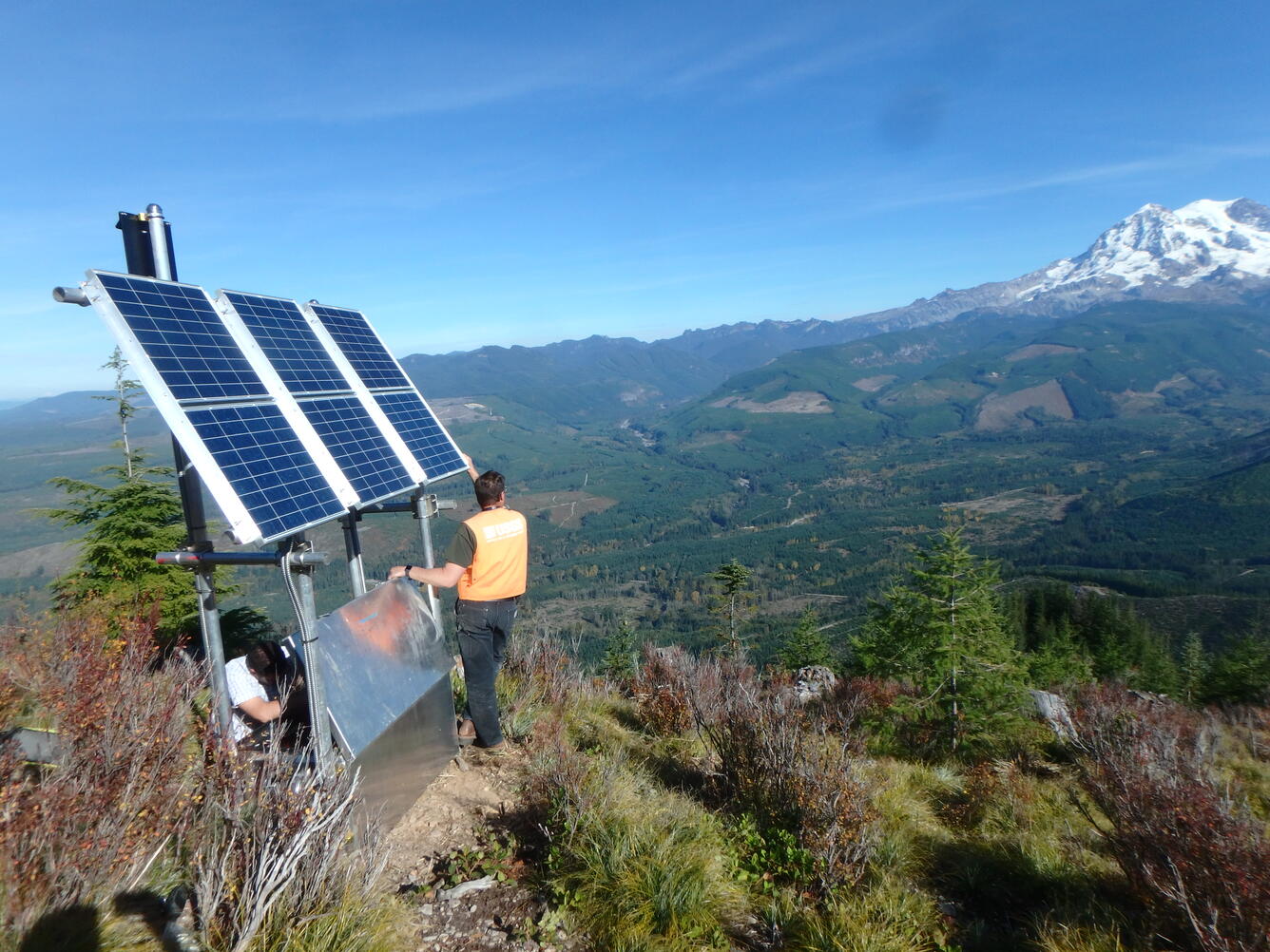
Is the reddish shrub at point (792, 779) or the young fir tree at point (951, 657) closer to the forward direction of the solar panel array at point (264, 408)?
the reddish shrub

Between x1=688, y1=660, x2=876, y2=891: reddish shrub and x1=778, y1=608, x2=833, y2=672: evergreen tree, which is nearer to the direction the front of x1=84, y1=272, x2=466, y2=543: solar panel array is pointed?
the reddish shrub

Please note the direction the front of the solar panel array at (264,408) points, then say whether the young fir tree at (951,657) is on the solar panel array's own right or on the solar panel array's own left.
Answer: on the solar panel array's own left
